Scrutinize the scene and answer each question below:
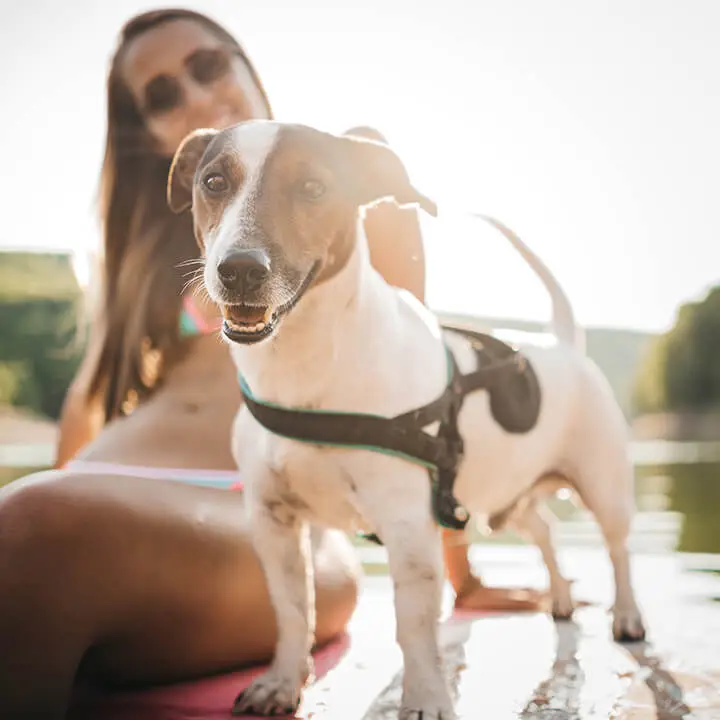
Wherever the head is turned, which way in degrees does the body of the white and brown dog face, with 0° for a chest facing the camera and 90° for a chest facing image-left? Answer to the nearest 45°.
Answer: approximately 45°

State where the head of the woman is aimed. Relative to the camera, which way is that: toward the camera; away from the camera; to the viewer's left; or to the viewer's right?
toward the camera
